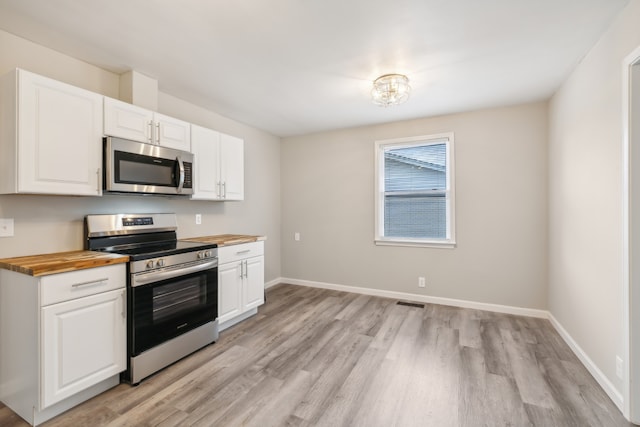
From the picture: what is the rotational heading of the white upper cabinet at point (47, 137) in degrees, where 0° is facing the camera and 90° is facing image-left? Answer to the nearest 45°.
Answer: approximately 315°

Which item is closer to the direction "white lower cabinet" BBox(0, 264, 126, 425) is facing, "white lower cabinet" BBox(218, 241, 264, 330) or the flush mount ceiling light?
the flush mount ceiling light

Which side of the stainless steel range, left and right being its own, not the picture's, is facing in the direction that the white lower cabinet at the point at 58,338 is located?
right

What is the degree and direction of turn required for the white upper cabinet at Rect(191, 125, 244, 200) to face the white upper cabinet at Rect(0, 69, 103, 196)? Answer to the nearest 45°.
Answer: approximately 90° to its right

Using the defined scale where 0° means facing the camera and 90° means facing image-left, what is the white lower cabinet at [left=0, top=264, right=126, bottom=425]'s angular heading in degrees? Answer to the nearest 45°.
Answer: approximately 315°

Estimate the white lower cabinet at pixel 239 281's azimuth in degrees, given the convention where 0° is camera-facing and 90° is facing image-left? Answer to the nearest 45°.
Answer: approximately 315°
